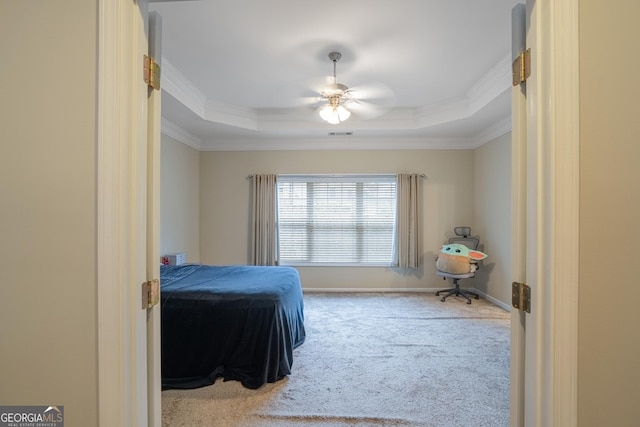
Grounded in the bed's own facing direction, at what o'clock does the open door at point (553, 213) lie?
The open door is roughly at 2 o'clock from the bed.

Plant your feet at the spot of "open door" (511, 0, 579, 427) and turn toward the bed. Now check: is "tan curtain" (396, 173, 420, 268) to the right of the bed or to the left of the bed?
right

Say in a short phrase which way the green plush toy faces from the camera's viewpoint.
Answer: facing the viewer and to the left of the viewer

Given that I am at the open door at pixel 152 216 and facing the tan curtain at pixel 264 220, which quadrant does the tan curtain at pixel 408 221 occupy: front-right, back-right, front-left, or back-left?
front-right

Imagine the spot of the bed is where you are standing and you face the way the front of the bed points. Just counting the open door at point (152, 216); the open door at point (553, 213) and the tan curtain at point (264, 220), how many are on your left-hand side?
1

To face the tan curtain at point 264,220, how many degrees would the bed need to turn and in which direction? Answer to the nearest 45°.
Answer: approximately 90° to its left

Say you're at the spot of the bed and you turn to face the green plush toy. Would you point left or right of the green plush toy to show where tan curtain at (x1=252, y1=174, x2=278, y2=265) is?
left

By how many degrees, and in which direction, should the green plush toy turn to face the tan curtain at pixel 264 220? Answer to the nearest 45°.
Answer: approximately 45° to its right

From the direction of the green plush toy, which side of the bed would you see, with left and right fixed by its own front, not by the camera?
front

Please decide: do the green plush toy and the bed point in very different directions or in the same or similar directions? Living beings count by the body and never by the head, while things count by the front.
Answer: very different directions

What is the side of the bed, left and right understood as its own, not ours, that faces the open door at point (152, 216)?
right

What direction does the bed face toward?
to the viewer's right

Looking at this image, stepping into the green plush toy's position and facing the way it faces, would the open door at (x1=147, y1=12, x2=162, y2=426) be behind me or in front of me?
in front
